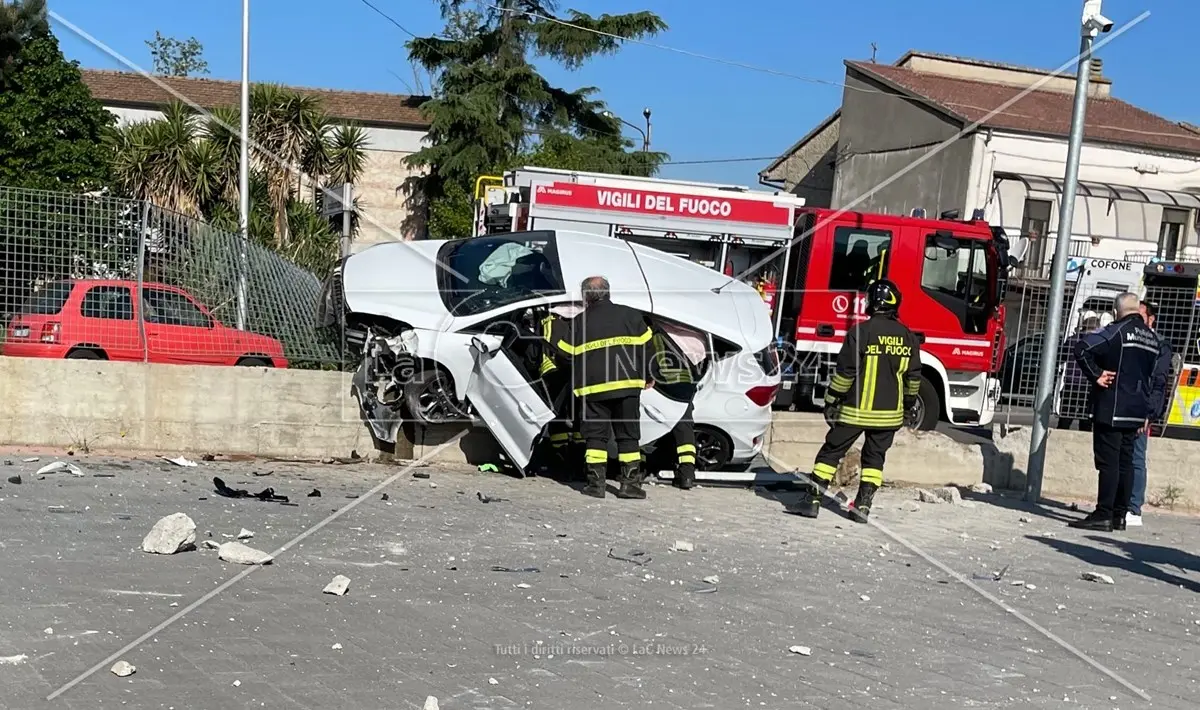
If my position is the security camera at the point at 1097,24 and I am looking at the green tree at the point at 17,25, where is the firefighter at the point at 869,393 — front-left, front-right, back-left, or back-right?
front-left

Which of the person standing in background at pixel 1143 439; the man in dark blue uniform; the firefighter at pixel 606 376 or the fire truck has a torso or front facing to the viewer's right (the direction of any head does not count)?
the fire truck

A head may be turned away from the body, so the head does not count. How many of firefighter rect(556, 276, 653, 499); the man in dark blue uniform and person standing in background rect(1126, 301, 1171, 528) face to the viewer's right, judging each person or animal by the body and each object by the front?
0

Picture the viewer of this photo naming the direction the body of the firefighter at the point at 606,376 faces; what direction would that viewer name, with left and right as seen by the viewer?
facing away from the viewer

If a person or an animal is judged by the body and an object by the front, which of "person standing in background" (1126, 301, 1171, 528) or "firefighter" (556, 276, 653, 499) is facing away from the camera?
the firefighter

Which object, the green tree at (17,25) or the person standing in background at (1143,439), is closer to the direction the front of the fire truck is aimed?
the person standing in background

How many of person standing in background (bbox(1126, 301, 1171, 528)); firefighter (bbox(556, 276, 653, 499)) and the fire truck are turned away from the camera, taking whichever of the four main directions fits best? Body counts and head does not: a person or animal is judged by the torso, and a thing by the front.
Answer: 1

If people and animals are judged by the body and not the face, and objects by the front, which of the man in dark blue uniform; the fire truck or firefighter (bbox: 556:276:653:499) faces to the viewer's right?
the fire truck

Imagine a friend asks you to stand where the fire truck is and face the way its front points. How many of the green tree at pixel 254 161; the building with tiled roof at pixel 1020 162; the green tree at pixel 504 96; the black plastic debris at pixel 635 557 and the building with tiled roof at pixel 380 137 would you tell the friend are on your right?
1

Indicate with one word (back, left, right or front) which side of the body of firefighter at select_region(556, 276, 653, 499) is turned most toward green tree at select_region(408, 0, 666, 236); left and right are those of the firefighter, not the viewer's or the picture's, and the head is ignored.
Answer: front

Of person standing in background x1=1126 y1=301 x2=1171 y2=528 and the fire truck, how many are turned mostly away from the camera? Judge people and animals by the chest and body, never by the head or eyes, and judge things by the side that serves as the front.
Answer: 0

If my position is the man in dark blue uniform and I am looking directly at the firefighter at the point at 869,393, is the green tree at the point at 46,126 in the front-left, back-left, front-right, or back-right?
front-right

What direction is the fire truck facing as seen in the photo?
to the viewer's right
